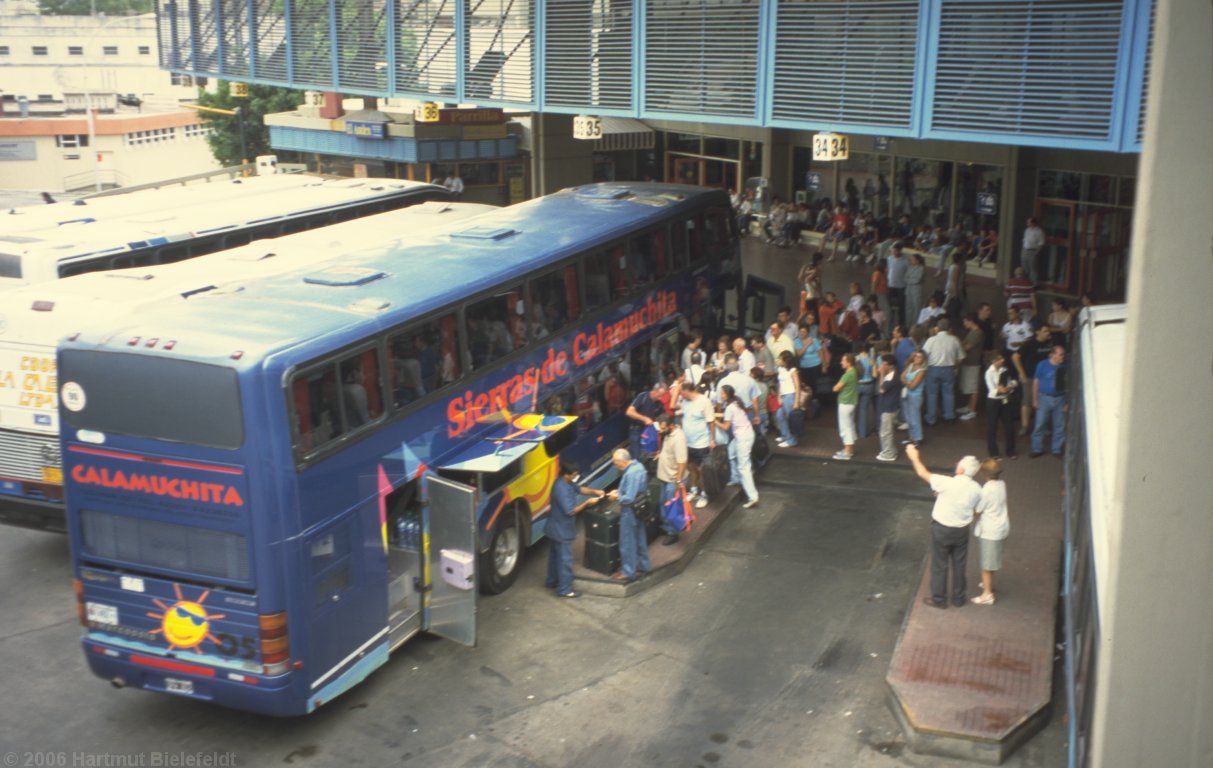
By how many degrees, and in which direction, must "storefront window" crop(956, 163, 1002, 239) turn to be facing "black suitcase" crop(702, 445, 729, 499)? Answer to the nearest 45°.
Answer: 0° — it already faces it

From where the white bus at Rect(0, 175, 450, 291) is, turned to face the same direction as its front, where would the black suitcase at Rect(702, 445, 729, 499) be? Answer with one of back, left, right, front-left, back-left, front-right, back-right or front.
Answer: right

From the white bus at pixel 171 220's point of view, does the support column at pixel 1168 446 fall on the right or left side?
on its right

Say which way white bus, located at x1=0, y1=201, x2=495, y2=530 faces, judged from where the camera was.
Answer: facing away from the viewer and to the right of the viewer

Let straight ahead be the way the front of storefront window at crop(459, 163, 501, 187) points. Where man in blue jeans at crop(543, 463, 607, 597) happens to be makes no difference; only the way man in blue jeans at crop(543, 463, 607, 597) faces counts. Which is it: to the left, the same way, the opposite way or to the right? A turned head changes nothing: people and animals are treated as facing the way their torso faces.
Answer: to the left

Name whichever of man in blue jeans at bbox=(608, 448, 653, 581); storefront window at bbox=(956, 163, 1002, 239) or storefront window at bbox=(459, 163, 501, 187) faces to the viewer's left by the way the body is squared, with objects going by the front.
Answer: the man in blue jeans

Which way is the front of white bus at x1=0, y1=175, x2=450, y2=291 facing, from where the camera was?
facing away from the viewer and to the right of the viewer

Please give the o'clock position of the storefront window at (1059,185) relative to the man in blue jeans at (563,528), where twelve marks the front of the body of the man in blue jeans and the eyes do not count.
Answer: The storefront window is roughly at 10 o'clock from the man in blue jeans.

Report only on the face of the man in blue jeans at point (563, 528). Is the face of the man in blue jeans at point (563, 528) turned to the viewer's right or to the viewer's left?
to the viewer's right

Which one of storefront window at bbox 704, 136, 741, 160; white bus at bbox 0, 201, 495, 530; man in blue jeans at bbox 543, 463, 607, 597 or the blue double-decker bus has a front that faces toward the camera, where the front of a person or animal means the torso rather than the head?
the storefront window

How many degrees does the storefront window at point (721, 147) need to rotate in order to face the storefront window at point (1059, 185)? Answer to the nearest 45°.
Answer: approximately 45° to its left

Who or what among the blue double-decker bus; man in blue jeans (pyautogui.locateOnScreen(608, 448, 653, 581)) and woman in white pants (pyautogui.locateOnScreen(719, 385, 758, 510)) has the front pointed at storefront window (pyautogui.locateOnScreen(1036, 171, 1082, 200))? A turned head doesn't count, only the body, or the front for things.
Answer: the blue double-decker bus

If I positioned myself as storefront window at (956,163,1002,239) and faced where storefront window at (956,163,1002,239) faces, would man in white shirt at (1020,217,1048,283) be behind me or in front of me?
in front

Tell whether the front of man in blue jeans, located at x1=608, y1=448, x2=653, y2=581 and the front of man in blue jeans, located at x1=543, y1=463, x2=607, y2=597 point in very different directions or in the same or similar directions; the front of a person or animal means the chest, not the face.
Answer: very different directions

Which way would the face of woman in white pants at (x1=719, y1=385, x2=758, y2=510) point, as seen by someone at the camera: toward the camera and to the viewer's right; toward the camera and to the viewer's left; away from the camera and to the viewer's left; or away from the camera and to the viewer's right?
toward the camera and to the viewer's left
